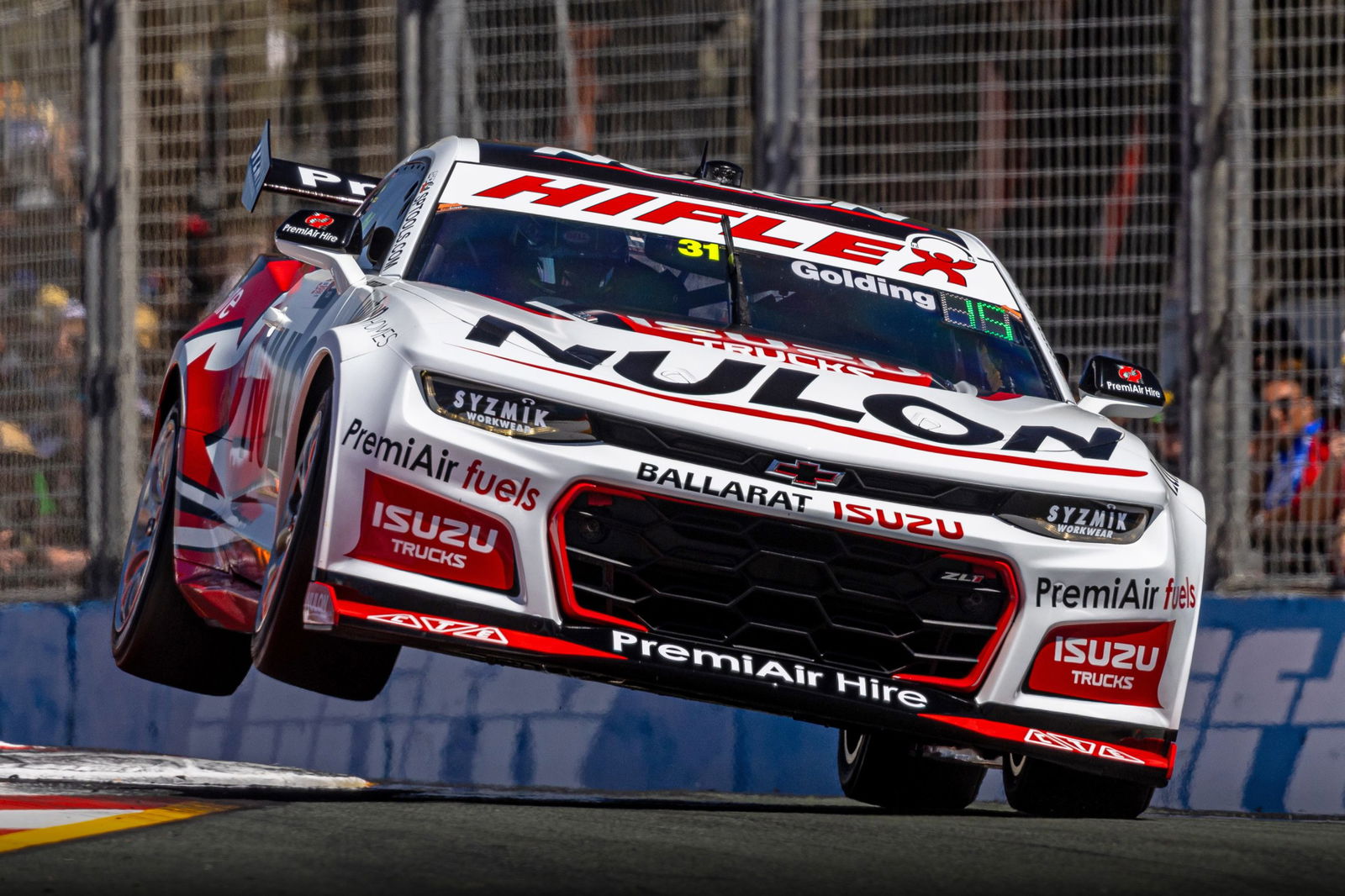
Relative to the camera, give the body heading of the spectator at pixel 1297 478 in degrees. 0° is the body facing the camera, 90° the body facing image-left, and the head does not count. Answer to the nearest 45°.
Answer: approximately 45°

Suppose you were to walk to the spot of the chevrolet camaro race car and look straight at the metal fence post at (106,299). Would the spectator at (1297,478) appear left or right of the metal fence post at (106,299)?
right

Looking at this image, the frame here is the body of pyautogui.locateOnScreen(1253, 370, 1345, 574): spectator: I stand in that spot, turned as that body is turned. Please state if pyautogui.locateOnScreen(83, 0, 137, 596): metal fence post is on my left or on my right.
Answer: on my right

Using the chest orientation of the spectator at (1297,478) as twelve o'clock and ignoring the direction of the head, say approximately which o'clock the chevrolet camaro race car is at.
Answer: The chevrolet camaro race car is roughly at 11 o'clock from the spectator.

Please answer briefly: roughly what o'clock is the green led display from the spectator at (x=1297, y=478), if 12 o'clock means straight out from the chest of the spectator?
The green led display is roughly at 11 o'clock from the spectator.

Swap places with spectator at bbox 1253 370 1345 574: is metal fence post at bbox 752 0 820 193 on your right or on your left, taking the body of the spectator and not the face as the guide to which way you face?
on your right

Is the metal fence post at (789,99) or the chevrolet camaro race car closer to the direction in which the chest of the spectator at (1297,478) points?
the chevrolet camaro race car
